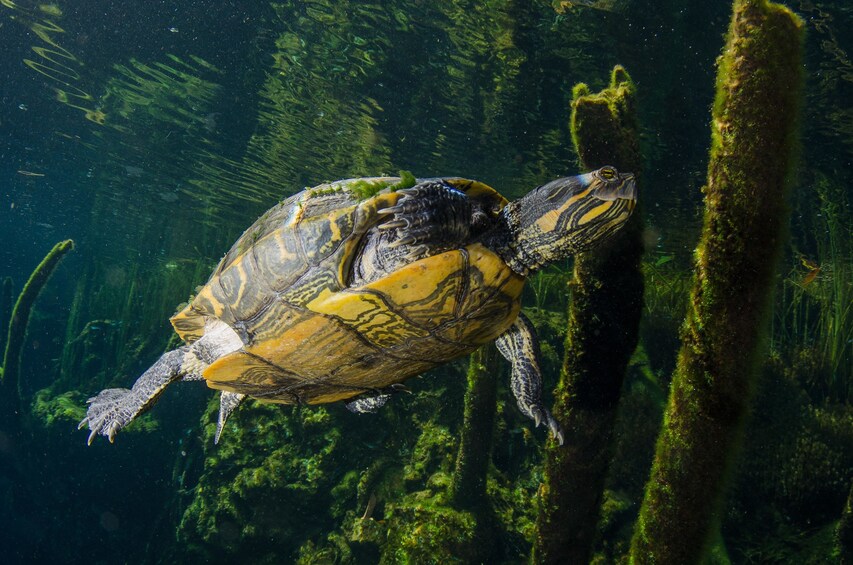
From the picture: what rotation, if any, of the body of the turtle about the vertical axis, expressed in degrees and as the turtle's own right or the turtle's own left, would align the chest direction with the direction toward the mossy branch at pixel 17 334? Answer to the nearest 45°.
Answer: approximately 135° to the turtle's own left

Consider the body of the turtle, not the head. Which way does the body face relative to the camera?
to the viewer's right

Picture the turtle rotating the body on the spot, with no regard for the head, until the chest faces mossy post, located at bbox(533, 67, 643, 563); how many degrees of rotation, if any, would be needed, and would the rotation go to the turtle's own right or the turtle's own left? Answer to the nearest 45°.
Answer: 0° — it already faces it

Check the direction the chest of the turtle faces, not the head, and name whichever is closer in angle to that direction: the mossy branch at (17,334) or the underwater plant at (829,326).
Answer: the underwater plant
